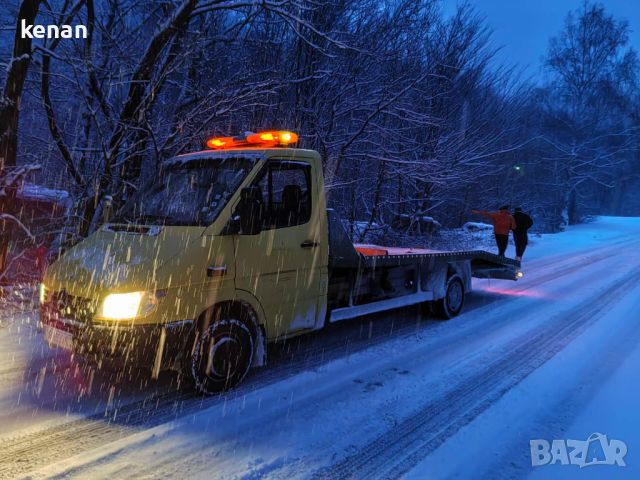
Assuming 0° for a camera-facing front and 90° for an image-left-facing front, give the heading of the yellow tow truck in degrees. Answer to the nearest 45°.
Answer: approximately 45°

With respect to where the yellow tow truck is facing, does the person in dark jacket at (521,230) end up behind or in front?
behind

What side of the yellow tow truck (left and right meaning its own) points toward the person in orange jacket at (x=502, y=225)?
back
